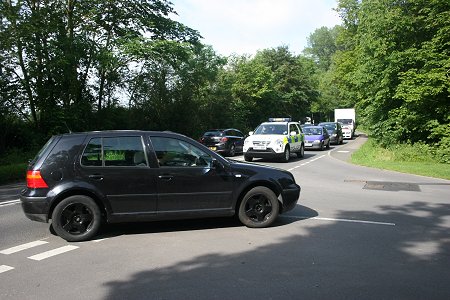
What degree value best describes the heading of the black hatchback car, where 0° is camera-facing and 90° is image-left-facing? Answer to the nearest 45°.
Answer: approximately 270°

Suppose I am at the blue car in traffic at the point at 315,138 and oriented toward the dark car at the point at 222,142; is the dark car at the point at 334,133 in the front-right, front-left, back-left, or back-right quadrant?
back-right

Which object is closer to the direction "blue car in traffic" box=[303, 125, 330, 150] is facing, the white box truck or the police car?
the police car

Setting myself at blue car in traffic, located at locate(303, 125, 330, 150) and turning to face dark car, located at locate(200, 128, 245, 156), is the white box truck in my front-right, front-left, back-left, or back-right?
back-right

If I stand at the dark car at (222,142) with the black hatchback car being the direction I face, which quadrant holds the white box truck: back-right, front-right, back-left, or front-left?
back-left

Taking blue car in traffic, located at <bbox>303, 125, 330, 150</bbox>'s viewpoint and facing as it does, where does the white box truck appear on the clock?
The white box truck is roughly at 5 o'clock from the blue car in traffic.

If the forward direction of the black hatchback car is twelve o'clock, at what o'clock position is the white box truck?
The white box truck is roughly at 10 o'clock from the black hatchback car.

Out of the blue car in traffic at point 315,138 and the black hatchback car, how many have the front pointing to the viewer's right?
1

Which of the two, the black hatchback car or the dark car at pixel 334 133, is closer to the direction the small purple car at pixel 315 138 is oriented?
the black hatchback car

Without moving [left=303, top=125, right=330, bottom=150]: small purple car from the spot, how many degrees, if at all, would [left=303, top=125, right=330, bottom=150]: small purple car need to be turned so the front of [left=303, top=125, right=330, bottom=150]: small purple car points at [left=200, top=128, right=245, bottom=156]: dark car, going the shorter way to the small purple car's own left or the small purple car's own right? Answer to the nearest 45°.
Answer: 0° — it already faces it
